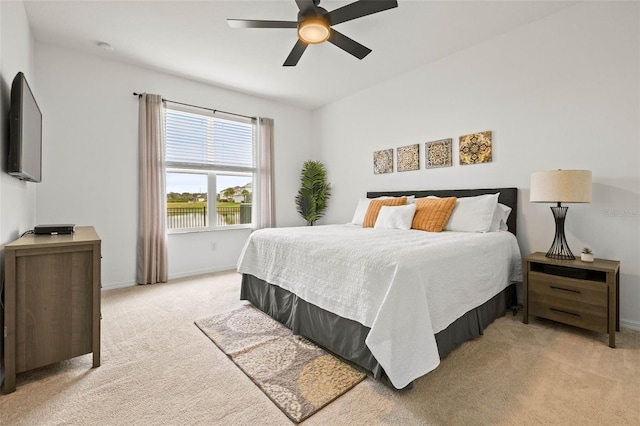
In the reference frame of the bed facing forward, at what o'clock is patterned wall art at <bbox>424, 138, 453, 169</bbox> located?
The patterned wall art is roughly at 5 o'clock from the bed.

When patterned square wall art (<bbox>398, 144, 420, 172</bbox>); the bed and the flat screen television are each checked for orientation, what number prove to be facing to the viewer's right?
1

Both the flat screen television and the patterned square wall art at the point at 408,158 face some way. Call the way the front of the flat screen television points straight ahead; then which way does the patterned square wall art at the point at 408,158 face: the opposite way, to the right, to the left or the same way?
the opposite way

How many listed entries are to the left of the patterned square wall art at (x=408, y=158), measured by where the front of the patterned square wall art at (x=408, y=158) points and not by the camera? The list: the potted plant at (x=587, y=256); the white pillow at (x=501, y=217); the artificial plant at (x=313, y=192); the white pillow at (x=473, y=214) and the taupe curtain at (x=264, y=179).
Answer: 3

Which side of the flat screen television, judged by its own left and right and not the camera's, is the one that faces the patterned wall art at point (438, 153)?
front

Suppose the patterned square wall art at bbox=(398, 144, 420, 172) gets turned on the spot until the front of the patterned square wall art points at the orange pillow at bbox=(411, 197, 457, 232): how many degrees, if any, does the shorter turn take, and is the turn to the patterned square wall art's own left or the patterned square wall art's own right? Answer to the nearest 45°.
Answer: approximately 45° to the patterned square wall art's own left

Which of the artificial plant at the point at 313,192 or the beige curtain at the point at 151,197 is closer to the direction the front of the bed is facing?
the beige curtain

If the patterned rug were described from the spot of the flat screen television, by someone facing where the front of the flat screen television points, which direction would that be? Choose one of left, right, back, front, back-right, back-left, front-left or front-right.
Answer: front-right

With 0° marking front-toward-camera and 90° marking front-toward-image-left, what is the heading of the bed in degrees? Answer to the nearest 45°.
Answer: approximately 45°

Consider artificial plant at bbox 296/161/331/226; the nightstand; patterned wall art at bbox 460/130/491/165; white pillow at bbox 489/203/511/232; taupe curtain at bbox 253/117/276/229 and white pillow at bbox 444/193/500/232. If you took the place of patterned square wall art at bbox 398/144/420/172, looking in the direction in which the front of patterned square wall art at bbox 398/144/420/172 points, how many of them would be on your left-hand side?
4

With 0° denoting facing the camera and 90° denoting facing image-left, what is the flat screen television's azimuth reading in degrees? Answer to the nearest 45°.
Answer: approximately 270°

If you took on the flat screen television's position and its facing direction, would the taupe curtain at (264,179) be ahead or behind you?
ahead

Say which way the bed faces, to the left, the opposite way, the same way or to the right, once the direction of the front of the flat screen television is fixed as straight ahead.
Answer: the opposite way

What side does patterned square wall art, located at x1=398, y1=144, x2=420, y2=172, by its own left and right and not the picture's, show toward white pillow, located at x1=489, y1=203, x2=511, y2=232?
left

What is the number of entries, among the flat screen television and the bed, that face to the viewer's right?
1

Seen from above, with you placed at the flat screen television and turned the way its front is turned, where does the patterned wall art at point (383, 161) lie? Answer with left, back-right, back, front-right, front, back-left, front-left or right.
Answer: front

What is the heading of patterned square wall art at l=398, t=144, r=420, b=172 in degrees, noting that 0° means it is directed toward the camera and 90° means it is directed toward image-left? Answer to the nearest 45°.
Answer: approximately 45°
